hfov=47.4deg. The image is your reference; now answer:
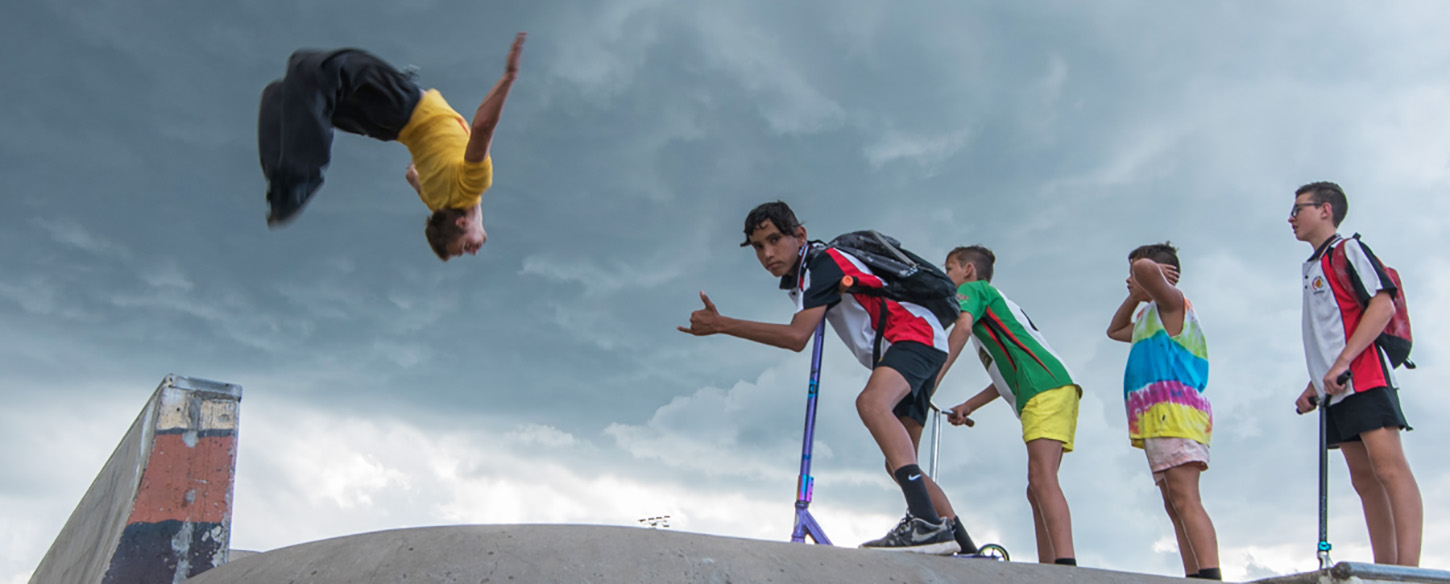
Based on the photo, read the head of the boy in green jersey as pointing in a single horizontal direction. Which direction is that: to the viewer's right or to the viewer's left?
to the viewer's left

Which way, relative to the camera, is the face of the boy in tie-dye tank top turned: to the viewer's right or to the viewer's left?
to the viewer's left

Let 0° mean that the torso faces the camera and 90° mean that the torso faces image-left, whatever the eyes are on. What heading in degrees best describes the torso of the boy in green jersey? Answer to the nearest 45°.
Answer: approximately 90°

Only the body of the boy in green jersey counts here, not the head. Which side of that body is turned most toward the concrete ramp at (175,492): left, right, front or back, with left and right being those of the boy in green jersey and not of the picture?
front

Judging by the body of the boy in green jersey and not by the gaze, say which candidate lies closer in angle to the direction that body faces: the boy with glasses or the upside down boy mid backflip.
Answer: the upside down boy mid backflip

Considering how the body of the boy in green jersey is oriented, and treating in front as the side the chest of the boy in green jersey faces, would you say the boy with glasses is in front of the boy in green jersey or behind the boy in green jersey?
behind

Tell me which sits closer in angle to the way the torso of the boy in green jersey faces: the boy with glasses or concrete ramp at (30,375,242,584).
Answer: the concrete ramp

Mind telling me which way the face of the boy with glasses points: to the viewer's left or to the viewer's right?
to the viewer's left
